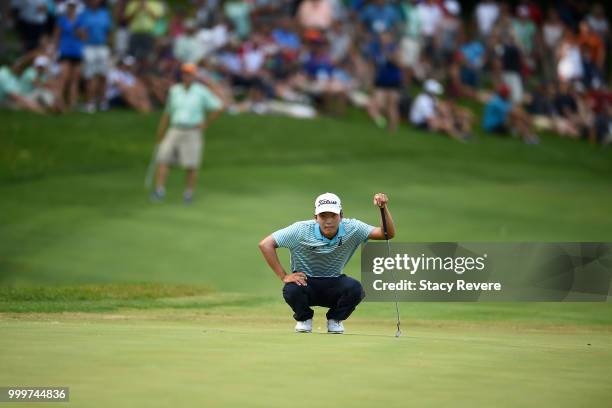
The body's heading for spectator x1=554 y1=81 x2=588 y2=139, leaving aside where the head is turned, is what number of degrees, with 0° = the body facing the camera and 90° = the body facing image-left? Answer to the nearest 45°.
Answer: approximately 315°

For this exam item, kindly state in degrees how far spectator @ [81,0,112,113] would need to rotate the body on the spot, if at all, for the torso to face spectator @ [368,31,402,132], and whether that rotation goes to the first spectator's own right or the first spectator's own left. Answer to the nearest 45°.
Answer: approximately 90° to the first spectator's own left

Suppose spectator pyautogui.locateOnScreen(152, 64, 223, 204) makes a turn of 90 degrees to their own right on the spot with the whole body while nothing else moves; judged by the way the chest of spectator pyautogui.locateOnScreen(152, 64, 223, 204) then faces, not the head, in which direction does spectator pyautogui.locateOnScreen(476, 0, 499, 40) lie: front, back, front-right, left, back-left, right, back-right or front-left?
back-right

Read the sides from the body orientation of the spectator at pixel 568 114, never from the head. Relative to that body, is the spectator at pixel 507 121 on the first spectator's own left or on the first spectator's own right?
on the first spectator's own right

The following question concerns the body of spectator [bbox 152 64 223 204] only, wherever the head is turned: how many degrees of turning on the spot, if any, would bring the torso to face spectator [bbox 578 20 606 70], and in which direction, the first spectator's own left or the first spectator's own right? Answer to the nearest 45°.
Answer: approximately 135° to the first spectator's own left

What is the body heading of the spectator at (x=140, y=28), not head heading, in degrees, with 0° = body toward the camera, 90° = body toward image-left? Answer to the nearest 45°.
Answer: approximately 0°

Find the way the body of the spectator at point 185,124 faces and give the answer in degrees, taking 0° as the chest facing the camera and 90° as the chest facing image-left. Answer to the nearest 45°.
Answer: approximately 0°

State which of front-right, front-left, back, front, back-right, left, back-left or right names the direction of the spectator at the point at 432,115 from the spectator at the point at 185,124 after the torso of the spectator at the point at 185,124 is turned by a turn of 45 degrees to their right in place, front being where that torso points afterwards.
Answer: back
